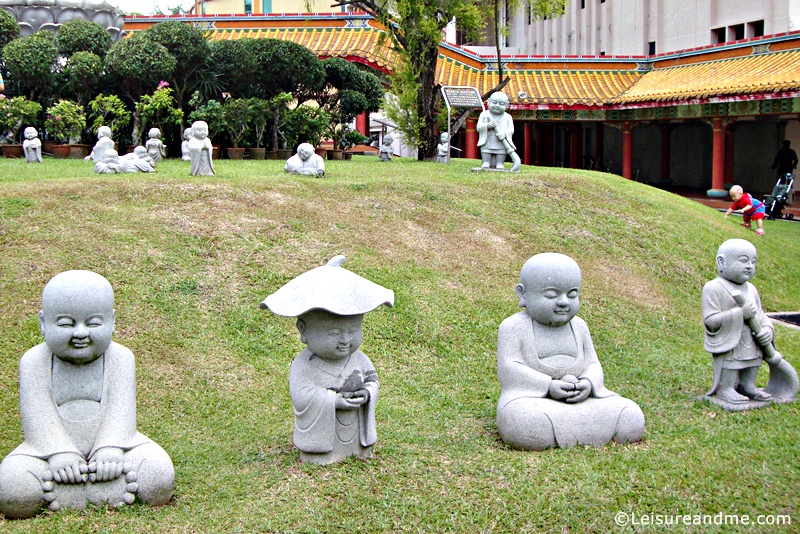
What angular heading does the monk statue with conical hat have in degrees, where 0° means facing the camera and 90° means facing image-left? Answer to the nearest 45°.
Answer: approximately 315°

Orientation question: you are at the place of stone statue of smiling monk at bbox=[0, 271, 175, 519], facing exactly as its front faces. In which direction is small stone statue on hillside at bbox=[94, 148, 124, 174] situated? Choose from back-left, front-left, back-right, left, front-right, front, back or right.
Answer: back

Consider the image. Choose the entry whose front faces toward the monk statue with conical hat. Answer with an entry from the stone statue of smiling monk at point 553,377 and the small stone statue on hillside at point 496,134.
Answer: the small stone statue on hillside

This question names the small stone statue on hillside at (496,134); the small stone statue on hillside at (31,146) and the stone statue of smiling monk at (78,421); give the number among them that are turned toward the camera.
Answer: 3

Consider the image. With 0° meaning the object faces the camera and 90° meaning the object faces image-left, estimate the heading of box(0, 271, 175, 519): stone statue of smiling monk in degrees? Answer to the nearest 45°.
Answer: approximately 0°

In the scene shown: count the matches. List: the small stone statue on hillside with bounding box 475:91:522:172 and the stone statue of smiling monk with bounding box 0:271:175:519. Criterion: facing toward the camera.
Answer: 2

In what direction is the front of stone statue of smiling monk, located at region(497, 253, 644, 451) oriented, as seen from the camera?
facing the viewer and to the right of the viewer

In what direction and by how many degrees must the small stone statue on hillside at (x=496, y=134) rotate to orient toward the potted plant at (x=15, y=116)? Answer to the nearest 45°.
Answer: approximately 90° to its right

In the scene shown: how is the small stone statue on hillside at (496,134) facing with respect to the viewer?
toward the camera

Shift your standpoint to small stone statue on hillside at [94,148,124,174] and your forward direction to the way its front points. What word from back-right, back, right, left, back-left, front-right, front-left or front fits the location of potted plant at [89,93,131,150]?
back-left

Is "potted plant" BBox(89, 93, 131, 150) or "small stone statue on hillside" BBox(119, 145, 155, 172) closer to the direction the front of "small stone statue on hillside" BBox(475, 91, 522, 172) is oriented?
the small stone statue on hillside

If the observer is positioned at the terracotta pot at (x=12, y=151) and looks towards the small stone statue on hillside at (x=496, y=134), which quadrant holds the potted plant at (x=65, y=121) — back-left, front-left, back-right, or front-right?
front-left

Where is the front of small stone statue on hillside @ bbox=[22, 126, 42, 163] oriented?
toward the camera
